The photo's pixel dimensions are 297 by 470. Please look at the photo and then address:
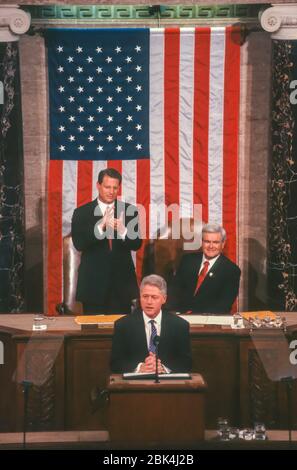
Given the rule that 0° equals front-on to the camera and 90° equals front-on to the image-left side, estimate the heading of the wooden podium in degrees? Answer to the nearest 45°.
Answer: approximately 0°

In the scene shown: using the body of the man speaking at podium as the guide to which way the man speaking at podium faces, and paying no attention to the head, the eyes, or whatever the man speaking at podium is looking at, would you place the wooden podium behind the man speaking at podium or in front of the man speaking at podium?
in front

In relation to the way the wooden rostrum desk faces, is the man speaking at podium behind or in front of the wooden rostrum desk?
in front

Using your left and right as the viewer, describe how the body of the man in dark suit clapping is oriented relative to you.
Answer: facing the viewer

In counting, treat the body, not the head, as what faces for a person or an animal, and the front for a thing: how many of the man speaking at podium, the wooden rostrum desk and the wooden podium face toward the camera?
3

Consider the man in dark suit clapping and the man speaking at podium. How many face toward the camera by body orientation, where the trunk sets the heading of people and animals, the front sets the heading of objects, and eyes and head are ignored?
2

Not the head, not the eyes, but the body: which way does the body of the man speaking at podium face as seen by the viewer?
toward the camera

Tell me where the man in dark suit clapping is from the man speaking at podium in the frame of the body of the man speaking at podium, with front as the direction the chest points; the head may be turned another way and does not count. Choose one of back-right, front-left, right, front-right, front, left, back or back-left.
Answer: back

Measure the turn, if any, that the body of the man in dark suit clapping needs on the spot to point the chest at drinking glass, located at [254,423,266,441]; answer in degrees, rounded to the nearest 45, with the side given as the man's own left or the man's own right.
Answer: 0° — they already face it

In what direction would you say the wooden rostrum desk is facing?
toward the camera

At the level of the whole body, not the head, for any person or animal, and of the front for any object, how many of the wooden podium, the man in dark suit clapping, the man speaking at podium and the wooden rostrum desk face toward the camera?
4

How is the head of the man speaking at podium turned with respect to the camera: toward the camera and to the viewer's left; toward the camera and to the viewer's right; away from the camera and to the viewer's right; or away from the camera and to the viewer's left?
toward the camera and to the viewer's left

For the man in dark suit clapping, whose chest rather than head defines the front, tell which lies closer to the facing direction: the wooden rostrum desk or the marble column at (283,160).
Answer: the wooden rostrum desk
